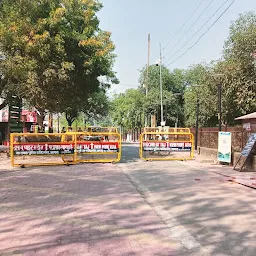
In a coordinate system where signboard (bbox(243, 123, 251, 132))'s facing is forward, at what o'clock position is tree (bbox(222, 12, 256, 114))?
The tree is roughly at 6 o'clock from the signboard.

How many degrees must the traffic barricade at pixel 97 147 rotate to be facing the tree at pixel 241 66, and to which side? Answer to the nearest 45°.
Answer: approximately 135° to its left

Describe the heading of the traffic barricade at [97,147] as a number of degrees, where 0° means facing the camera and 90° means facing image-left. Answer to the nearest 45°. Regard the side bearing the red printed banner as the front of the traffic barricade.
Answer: approximately 0°

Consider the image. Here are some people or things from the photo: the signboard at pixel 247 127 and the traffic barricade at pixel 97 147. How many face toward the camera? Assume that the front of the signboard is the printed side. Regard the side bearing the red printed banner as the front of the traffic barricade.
2

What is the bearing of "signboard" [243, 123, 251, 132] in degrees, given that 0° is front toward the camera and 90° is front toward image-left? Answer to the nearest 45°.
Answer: approximately 0°

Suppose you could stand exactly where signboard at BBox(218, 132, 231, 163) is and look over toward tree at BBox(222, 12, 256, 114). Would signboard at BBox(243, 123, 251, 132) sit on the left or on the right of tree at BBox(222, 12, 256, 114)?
right
